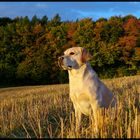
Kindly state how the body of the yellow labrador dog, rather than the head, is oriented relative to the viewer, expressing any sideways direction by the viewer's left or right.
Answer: facing the viewer and to the left of the viewer
